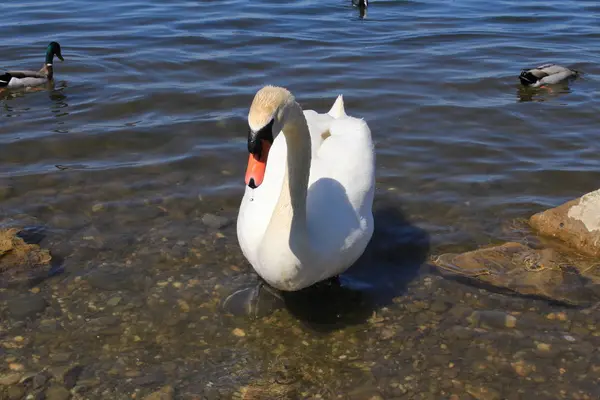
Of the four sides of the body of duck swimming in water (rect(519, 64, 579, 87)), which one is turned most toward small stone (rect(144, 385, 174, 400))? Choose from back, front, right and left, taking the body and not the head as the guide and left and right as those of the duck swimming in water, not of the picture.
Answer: left

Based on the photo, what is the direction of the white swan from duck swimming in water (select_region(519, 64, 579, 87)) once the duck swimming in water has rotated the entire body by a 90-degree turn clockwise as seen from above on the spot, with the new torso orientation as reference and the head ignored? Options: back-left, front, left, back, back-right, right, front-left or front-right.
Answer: back

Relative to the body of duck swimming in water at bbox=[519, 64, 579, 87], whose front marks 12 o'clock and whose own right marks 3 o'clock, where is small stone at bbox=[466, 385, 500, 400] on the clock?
The small stone is roughly at 9 o'clock from the duck swimming in water.

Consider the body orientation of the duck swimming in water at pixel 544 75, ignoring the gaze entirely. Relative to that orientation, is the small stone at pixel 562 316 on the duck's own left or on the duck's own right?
on the duck's own left

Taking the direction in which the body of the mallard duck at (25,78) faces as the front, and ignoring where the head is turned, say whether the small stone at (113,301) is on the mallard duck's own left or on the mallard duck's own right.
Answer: on the mallard duck's own right

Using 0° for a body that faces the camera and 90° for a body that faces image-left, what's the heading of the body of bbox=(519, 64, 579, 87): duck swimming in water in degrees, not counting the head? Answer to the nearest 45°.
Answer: approximately 90°

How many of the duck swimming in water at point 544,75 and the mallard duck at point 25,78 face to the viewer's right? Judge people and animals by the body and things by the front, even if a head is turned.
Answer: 1

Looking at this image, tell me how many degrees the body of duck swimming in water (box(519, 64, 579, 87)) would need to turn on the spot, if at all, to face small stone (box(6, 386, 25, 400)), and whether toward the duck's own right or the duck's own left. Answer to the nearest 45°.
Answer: approximately 90° to the duck's own left

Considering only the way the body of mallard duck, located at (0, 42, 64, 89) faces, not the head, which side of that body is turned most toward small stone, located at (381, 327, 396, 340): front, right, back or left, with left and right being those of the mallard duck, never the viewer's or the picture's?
right

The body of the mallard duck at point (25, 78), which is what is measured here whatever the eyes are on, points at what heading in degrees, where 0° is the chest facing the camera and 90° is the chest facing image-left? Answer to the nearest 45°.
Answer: approximately 270°

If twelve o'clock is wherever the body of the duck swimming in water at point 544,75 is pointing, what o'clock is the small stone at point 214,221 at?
The small stone is roughly at 10 o'clock from the duck swimming in water.

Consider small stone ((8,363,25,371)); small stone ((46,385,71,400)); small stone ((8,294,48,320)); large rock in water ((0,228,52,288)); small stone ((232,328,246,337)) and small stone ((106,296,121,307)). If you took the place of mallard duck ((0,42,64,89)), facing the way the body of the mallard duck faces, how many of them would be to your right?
6

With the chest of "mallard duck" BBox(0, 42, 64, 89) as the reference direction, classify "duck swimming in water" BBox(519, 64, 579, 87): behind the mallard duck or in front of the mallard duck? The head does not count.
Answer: in front

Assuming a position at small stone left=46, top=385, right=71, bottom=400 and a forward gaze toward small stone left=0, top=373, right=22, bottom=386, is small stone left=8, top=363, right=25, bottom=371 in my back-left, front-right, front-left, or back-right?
front-right

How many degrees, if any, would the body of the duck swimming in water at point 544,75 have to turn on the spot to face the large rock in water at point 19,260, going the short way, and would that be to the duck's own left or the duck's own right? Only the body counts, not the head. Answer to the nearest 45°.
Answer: approximately 45° to the duck's own left

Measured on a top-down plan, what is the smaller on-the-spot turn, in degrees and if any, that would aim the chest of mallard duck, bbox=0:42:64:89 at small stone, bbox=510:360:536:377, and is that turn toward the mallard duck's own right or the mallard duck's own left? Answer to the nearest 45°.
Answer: approximately 90° to the mallard duck's own right

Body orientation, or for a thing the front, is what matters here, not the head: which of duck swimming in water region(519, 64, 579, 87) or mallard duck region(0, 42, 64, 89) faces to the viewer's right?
the mallard duck
